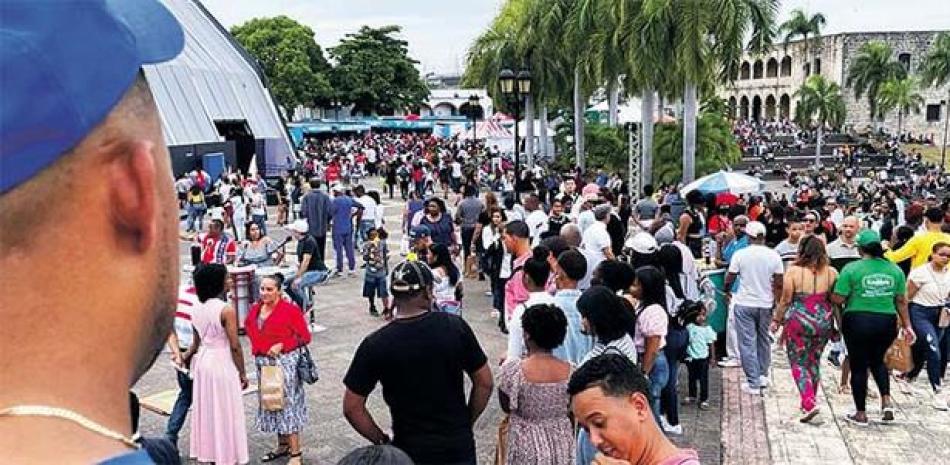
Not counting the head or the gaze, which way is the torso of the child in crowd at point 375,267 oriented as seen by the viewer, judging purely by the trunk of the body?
toward the camera

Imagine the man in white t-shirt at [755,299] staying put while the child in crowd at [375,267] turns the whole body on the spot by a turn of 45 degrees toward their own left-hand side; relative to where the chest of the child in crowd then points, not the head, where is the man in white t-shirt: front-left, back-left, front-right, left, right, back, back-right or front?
front

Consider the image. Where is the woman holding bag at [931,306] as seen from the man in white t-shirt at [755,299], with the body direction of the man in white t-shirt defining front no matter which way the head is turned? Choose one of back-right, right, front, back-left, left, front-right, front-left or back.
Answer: right

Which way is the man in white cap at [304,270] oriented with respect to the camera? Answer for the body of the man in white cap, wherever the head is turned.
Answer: to the viewer's left

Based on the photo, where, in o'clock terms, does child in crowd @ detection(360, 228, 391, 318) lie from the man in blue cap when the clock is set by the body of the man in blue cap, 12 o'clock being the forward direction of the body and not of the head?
The child in crowd is roughly at 11 o'clock from the man in blue cap.

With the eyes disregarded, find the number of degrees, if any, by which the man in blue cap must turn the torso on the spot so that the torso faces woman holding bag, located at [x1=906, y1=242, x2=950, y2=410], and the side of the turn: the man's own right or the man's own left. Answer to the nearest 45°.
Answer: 0° — they already face them

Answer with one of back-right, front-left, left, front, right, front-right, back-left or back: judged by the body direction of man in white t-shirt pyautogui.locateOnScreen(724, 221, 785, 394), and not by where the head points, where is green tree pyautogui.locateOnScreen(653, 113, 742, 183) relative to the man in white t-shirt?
front

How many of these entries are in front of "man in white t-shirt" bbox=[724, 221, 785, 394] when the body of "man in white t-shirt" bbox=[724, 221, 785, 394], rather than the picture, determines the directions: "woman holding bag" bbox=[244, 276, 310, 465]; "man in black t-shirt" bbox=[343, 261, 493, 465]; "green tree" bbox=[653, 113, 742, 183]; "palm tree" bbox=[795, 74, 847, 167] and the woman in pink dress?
2

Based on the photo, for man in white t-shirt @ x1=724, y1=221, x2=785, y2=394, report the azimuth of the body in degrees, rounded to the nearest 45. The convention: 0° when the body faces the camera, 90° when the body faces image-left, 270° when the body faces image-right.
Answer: approximately 180°

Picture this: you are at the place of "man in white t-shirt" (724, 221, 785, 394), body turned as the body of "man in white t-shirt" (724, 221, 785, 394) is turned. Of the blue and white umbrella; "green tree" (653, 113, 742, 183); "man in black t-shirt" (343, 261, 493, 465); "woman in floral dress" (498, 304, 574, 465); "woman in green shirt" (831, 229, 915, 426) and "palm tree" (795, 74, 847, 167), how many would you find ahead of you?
3

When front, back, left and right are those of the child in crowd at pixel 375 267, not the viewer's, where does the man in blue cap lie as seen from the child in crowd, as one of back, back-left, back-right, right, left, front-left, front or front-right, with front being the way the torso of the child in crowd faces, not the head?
front

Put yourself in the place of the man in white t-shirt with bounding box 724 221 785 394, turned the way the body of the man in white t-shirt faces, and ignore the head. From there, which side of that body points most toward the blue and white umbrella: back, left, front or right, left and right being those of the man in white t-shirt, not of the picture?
front

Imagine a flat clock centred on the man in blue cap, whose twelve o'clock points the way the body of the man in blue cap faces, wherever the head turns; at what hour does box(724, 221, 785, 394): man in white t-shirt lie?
The man in white t-shirt is roughly at 12 o'clock from the man in blue cap.

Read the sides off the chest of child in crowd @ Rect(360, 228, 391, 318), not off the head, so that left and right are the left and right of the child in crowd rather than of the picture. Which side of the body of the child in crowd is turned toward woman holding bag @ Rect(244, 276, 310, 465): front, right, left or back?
front

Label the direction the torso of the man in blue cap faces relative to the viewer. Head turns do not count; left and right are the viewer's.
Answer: facing away from the viewer and to the right of the viewer

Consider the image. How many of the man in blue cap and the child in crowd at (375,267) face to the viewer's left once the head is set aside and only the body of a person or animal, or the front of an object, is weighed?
0

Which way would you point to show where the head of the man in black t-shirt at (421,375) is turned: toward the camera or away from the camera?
away from the camera

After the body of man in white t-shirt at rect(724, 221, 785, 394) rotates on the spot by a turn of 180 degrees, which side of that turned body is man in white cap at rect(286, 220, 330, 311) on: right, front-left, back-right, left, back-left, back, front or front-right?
right
